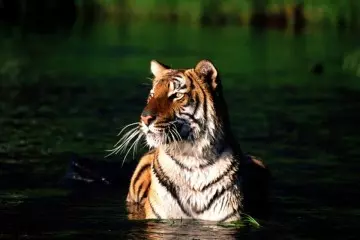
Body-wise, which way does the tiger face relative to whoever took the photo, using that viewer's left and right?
facing the viewer and to the left of the viewer
